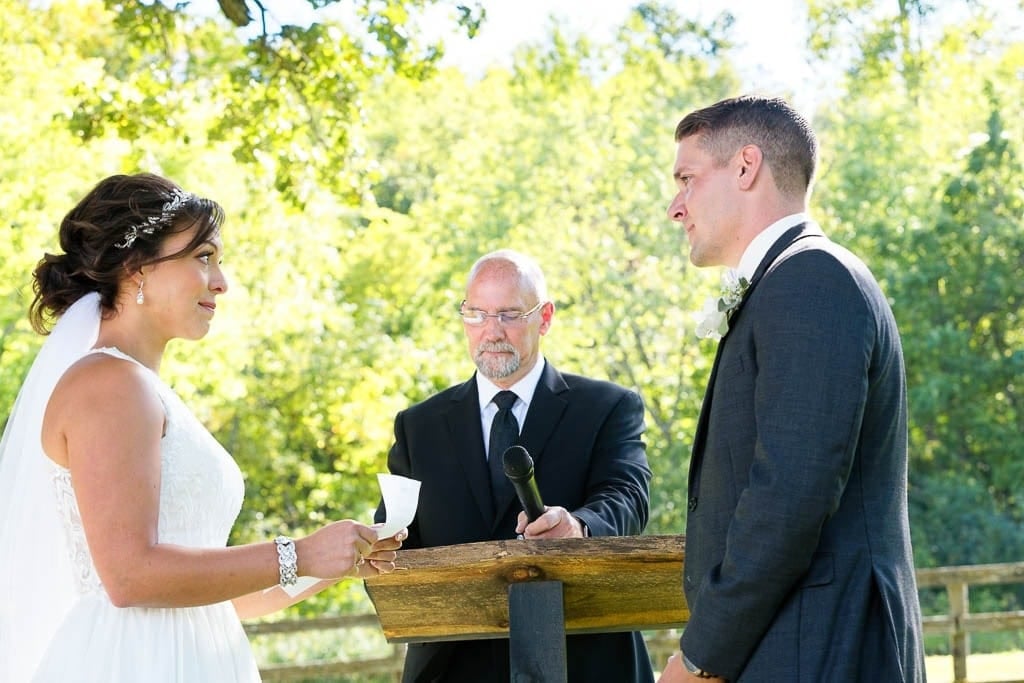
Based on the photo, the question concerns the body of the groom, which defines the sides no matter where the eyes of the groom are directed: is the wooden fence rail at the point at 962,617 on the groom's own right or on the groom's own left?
on the groom's own right

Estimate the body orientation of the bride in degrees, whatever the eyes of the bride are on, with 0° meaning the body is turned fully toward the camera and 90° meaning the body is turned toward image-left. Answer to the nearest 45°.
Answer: approximately 270°

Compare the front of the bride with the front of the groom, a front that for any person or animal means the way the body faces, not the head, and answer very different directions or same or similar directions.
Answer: very different directions

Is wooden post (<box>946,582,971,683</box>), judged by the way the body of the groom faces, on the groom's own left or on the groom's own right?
on the groom's own right

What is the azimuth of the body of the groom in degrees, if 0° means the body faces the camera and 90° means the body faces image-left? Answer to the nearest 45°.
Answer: approximately 90°

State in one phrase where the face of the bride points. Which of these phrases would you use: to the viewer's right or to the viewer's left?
to the viewer's right

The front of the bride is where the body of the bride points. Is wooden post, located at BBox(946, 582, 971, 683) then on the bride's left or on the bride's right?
on the bride's left

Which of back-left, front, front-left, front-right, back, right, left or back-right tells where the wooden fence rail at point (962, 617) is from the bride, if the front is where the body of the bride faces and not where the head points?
front-left

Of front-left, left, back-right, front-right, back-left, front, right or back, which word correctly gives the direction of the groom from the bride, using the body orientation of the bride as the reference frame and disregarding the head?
front-right

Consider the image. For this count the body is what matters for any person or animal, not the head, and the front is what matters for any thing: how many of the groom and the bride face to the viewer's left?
1

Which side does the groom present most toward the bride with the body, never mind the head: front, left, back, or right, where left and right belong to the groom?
front

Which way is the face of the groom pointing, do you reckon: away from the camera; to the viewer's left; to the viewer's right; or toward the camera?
to the viewer's left

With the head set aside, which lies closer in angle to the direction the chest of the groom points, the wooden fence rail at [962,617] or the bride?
the bride

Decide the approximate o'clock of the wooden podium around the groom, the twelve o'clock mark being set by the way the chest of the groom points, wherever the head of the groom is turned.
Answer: The wooden podium is roughly at 1 o'clock from the groom.
